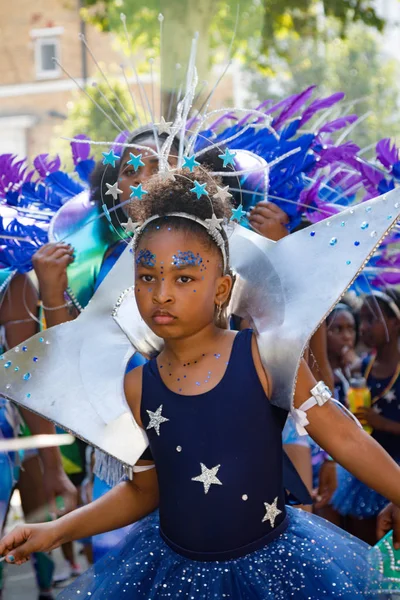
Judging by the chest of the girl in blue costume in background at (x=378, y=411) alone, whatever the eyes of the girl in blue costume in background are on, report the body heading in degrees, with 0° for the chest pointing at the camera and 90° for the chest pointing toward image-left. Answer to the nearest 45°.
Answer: approximately 45°

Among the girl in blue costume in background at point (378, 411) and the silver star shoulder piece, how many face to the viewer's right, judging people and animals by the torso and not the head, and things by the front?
0

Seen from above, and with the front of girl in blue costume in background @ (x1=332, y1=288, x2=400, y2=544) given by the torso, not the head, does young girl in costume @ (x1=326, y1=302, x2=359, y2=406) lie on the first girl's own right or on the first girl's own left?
on the first girl's own right

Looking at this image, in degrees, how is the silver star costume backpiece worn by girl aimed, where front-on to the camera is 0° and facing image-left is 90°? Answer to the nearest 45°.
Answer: approximately 0°

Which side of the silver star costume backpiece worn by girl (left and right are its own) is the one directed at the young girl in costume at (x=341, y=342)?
back
